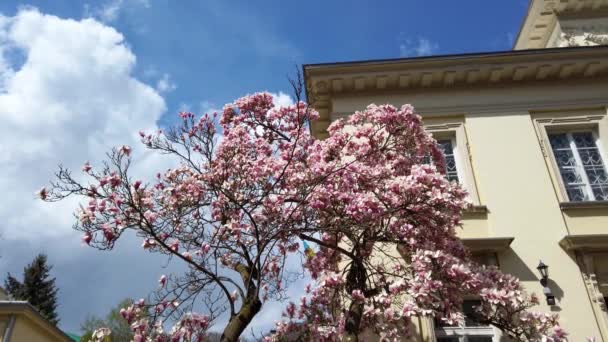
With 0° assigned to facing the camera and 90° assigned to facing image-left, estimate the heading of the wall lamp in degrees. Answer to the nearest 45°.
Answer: approximately 45°

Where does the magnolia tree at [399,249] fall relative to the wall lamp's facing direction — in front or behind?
in front

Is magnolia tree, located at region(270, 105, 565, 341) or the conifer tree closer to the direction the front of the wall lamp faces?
the magnolia tree
